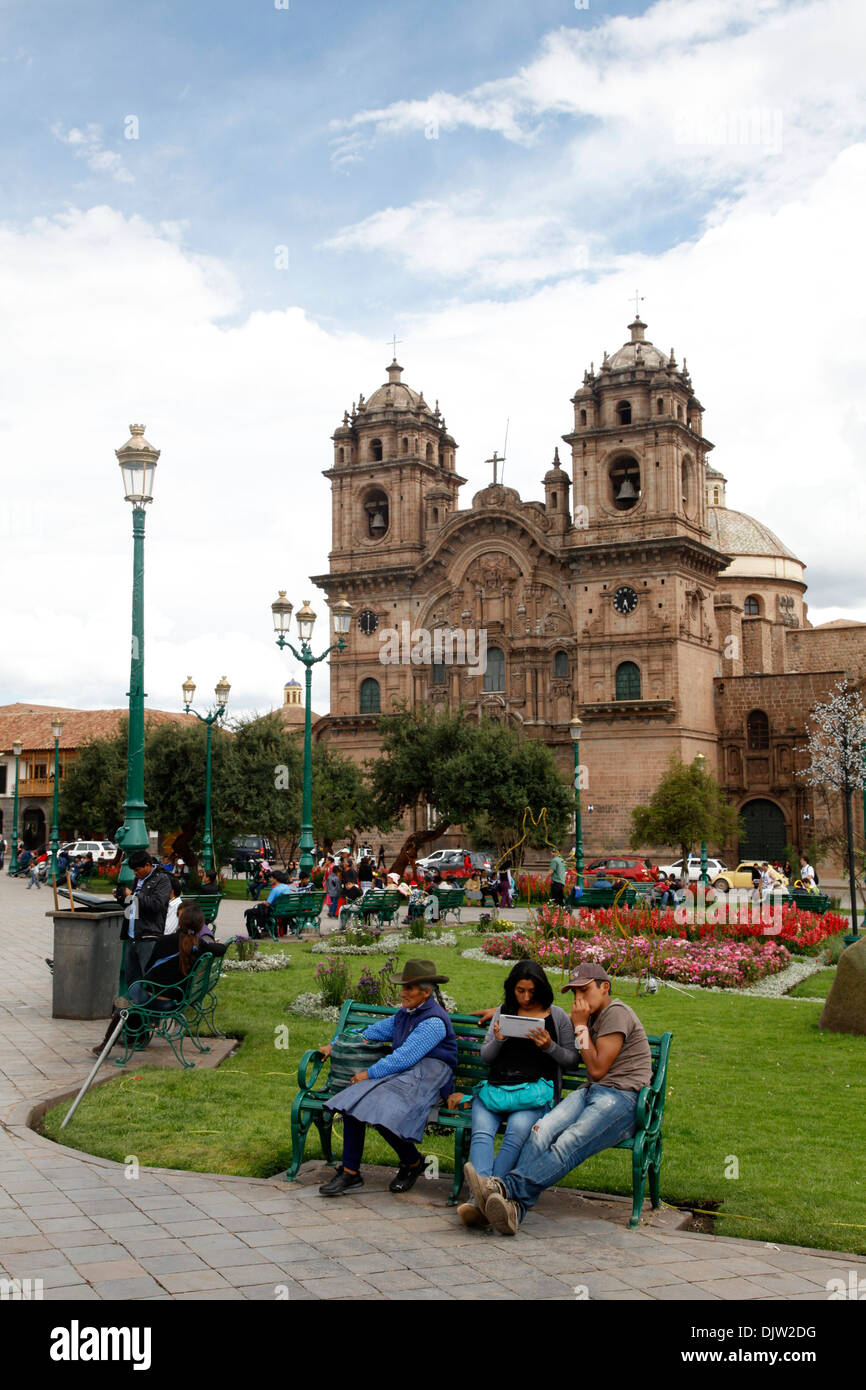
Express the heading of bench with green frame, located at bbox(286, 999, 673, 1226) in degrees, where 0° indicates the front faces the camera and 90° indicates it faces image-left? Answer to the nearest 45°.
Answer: approximately 45°

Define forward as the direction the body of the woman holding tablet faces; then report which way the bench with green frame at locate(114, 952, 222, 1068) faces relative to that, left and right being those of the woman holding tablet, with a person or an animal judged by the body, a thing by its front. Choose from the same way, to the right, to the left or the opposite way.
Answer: to the right

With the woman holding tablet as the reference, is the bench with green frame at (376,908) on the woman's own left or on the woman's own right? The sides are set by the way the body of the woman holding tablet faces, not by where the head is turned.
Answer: on the woman's own right

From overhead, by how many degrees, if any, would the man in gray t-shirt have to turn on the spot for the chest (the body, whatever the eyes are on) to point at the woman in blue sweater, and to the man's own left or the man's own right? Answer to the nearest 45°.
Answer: approximately 45° to the man's own right

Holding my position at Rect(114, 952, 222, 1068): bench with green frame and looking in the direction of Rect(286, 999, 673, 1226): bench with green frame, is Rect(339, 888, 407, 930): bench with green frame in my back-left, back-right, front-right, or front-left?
back-left

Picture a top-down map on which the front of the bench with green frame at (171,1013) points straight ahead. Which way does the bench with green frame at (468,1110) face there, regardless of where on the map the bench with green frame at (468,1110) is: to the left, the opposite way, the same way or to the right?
to the left
